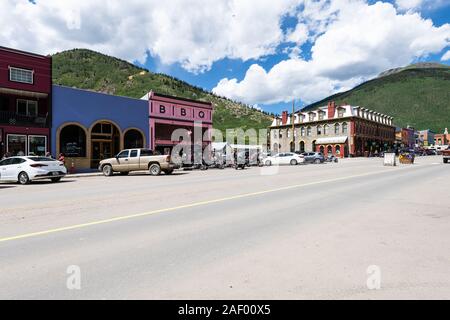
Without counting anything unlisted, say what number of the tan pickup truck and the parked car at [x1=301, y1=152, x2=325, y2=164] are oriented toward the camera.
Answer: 0

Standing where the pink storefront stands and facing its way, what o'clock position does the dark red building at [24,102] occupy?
The dark red building is roughly at 3 o'clock from the pink storefront.

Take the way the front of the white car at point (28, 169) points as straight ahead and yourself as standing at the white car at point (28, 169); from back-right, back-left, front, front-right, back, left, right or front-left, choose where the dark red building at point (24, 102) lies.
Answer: front-right

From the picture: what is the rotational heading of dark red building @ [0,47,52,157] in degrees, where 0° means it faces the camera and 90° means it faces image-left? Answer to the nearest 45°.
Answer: approximately 315°

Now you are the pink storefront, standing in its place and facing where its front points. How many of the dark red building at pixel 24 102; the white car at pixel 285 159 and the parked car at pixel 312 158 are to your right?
1

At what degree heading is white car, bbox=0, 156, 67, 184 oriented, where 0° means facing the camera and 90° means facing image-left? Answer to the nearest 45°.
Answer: approximately 135°

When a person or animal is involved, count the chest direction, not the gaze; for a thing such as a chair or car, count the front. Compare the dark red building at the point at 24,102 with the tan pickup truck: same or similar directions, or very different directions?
very different directions

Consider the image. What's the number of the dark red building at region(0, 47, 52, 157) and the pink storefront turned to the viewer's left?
0
